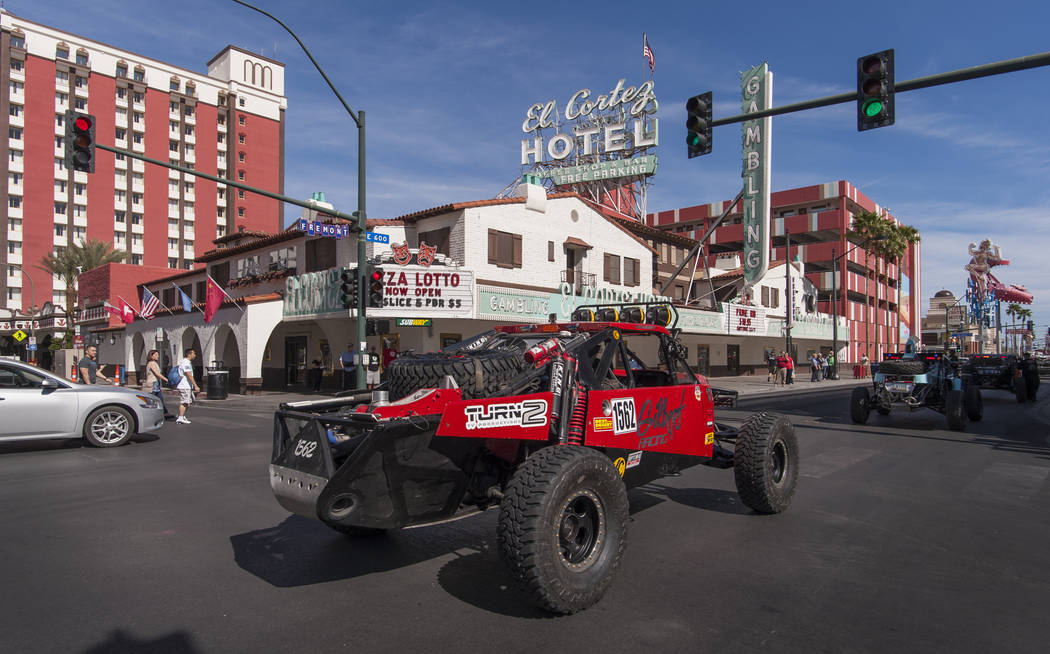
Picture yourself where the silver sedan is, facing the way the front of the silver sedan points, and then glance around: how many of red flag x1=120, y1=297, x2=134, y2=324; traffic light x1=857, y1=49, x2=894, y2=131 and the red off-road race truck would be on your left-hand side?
1

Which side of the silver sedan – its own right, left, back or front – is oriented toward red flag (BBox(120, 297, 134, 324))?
left

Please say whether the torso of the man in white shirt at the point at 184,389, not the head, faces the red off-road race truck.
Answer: no

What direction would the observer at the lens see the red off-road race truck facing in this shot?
facing away from the viewer and to the right of the viewer

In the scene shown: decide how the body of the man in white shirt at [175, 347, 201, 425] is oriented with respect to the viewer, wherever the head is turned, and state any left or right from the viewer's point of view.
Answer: facing to the right of the viewer

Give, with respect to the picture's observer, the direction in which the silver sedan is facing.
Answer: facing to the right of the viewer

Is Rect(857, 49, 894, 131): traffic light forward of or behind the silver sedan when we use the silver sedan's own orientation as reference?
forward

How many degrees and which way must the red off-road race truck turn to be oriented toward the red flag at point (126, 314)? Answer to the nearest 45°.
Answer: approximately 90° to its left

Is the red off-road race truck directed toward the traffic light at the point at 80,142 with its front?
no

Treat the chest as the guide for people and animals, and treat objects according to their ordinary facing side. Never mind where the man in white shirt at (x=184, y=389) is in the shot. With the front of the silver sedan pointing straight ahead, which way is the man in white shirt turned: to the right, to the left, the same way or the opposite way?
the same way

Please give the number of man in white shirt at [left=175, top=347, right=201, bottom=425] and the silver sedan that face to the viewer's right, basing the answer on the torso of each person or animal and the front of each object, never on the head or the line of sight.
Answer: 2

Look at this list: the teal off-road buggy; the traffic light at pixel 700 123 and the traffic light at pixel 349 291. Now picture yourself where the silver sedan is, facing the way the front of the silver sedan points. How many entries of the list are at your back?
0

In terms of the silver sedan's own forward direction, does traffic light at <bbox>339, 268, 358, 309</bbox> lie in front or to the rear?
in front

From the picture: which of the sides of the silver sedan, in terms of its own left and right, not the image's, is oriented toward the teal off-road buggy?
front

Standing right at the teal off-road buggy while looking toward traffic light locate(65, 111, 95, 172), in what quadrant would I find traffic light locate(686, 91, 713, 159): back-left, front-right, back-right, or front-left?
front-left
